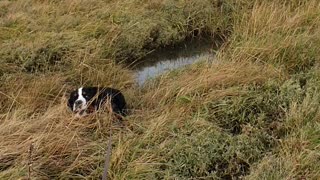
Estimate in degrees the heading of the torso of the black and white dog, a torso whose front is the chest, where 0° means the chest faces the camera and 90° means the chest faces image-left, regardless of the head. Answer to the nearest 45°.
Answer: approximately 45°
